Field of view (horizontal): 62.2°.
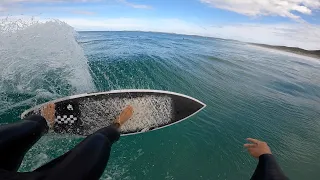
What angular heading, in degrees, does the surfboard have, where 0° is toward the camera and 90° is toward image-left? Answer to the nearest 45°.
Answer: approximately 270°
